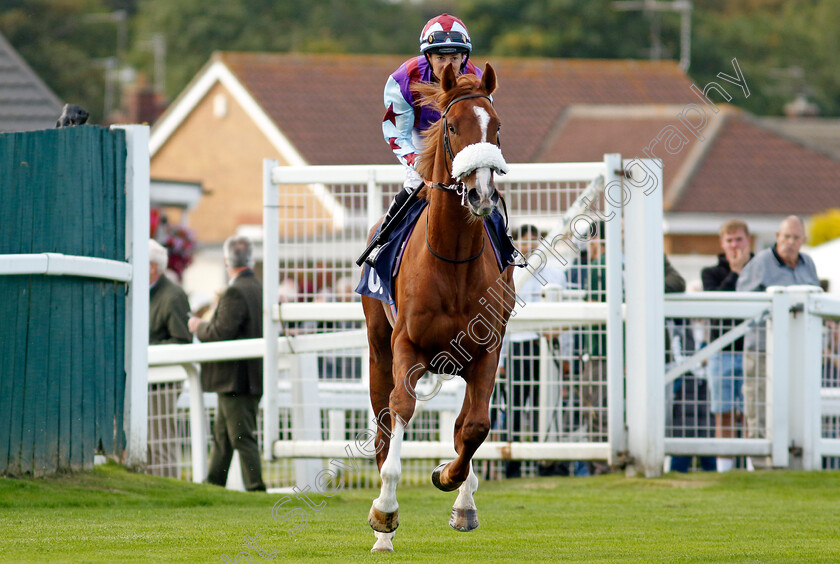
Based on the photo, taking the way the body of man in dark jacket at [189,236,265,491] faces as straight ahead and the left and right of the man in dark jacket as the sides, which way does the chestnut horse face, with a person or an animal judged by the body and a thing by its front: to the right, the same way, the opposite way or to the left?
to the left

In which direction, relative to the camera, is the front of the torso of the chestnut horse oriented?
toward the camera

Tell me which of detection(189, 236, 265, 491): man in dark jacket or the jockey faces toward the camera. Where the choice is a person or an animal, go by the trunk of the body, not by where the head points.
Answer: the jockey

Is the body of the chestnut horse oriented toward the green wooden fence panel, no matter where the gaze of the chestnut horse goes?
no

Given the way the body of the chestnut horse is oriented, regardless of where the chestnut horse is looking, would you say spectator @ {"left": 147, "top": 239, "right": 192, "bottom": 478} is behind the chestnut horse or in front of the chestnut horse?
behind

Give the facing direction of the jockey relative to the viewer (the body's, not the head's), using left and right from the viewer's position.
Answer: facing the viewer

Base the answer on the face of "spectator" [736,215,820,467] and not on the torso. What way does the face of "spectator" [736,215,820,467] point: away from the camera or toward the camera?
toward the camera

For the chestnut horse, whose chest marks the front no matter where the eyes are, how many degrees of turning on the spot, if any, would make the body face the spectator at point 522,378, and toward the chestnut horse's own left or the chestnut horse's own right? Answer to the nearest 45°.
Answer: approximately 180°

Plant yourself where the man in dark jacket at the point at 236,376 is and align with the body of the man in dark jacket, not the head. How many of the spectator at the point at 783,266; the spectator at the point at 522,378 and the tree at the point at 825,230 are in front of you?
0

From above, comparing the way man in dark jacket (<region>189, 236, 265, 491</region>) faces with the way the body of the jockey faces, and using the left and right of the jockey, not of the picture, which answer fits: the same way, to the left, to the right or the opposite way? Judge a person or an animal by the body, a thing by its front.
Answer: to the right

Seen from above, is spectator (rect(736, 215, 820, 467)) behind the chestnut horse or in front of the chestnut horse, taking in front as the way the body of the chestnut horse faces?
behind

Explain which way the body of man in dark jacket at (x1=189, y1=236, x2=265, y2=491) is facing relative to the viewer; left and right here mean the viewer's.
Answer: facing to the left of the viewer

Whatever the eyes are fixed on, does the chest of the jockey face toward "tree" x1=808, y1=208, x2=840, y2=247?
no

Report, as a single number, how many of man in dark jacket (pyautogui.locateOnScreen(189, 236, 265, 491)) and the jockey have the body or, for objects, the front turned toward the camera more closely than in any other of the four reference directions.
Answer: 1
